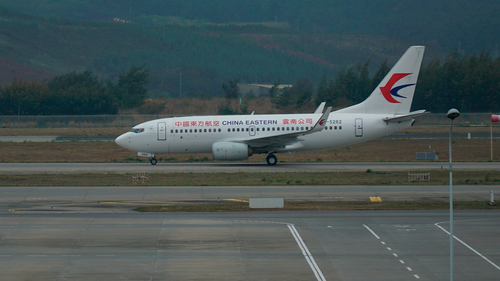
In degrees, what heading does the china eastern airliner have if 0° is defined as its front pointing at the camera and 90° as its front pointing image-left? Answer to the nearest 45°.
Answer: approximately 90°
